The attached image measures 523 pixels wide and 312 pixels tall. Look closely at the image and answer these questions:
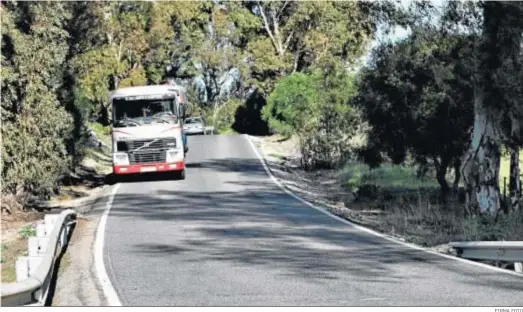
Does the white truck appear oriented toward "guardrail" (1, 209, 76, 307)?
yes

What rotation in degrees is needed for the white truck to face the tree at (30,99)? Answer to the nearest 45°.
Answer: approximately 45° to its right

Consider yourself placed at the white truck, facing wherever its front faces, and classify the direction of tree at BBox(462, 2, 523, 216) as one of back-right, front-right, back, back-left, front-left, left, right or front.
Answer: front-left

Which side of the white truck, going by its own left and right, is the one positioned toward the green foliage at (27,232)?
front

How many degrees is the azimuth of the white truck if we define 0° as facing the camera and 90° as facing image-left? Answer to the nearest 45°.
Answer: approximately 0°

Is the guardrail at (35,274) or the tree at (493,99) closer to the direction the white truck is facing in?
the guardrail
